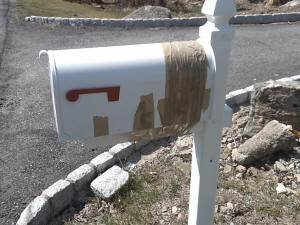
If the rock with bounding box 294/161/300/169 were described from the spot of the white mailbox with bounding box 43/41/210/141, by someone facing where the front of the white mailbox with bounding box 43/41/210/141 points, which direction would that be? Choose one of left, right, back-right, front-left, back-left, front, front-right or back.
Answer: back-right

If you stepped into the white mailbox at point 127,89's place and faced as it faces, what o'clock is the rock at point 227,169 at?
The rock is roughly at 4 o'clock from the white mailbox.

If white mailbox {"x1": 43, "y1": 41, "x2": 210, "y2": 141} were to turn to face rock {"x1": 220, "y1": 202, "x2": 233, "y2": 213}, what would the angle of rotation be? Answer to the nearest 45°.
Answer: approximately 135° to its right

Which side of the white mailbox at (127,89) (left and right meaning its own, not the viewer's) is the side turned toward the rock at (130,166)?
right

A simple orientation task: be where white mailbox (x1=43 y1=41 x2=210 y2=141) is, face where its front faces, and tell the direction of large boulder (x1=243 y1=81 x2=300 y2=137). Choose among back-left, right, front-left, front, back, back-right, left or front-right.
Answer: back-right

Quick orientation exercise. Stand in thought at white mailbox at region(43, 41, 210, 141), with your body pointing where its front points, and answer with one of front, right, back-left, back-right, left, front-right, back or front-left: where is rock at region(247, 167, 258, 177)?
back-right

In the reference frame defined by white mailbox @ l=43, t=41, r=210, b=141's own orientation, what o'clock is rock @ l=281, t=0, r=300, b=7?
The rock is roughly at 4 o'clock from the white mailbox.

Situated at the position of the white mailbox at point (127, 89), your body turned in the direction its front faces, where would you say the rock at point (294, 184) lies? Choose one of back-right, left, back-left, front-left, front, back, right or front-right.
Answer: back-right

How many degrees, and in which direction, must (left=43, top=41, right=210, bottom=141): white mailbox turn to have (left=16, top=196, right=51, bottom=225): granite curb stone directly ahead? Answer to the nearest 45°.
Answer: approximately 45° to its right

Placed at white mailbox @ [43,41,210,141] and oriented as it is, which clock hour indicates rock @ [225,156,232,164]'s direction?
The rock is roughly at 4 o'clock from the white mailbox.

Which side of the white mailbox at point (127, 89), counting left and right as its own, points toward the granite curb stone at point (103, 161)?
right

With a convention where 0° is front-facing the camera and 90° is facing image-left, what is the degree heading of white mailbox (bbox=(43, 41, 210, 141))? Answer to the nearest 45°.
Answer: approximately 90°

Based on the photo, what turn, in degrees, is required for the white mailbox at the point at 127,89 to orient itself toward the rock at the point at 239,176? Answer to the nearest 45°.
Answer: approximately 135° to its right

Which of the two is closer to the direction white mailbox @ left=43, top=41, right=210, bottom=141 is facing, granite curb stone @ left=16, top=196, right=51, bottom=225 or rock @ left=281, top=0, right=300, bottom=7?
the granite curb stone

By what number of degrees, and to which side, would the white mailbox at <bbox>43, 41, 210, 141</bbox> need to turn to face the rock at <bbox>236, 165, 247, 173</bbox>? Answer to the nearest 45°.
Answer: approximately 135° to its right
